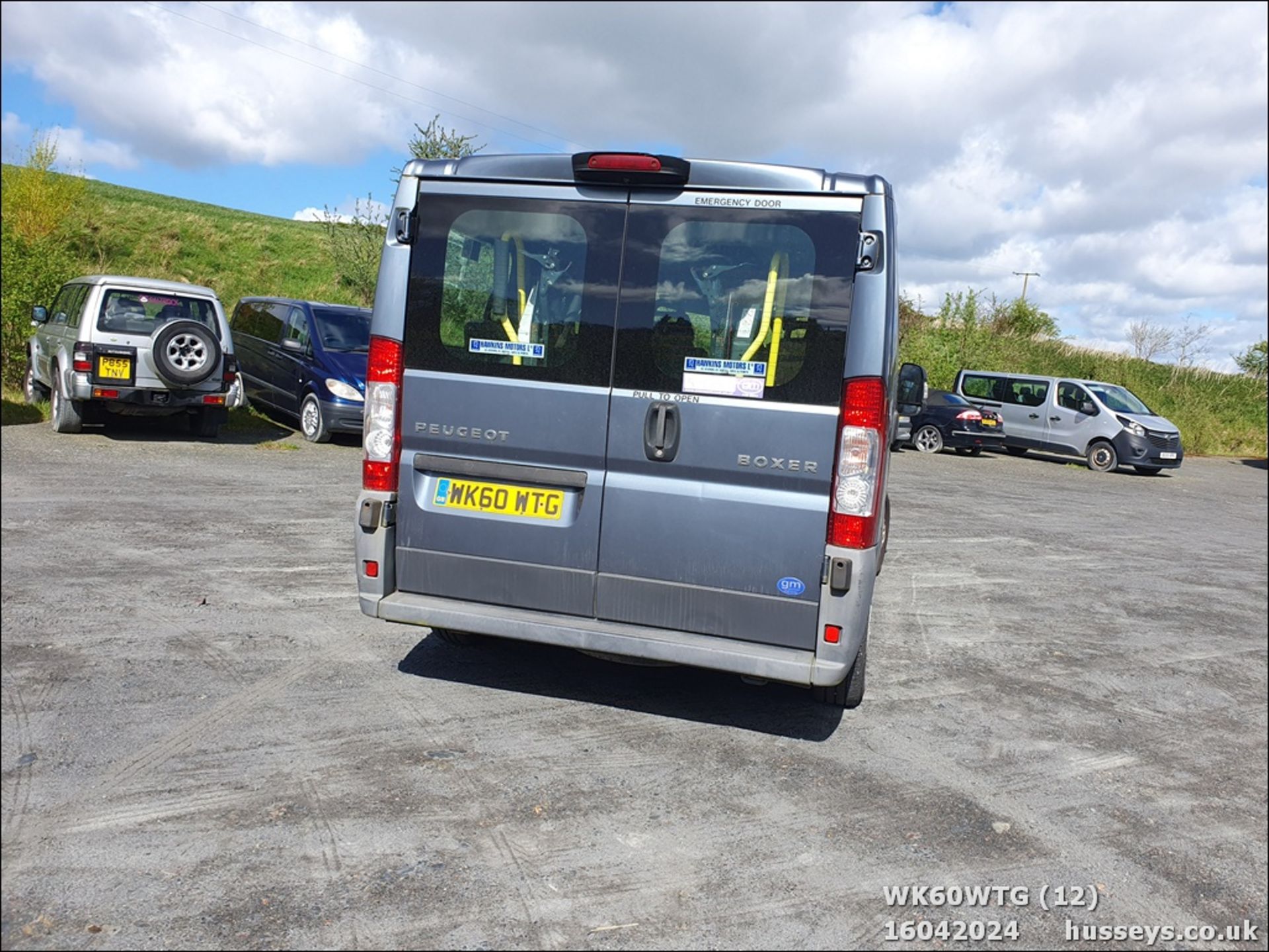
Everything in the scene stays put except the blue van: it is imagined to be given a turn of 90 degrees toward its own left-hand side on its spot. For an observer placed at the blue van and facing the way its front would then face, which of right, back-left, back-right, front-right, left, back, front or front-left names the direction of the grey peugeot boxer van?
back-right

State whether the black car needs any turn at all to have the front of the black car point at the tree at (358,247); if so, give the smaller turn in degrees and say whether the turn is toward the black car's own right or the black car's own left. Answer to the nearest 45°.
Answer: approximately 45° to the black car's own left

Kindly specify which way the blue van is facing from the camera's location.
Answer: facing the viewer and to the right of the viewer

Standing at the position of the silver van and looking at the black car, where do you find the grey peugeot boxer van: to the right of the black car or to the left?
left

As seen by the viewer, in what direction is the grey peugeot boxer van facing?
away from the camera

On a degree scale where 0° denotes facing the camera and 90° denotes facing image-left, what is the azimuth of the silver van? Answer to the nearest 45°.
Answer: approximately 315°

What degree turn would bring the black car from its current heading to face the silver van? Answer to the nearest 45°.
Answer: approximately 90° to its right

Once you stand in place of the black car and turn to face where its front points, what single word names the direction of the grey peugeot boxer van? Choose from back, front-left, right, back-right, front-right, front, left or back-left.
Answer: back-left

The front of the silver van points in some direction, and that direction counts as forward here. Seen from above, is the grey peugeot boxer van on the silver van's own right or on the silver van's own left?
on the silver van's own right

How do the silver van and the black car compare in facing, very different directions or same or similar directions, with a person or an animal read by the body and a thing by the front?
very different directions

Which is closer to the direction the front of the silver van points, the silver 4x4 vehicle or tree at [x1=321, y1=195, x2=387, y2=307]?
the silver 4x4 vehicle

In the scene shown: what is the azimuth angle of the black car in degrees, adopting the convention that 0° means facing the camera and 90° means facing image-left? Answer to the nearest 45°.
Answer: approximately 135°

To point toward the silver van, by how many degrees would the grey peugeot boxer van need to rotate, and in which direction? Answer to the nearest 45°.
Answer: approximately 45° to its right

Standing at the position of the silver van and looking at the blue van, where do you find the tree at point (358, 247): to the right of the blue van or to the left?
right
